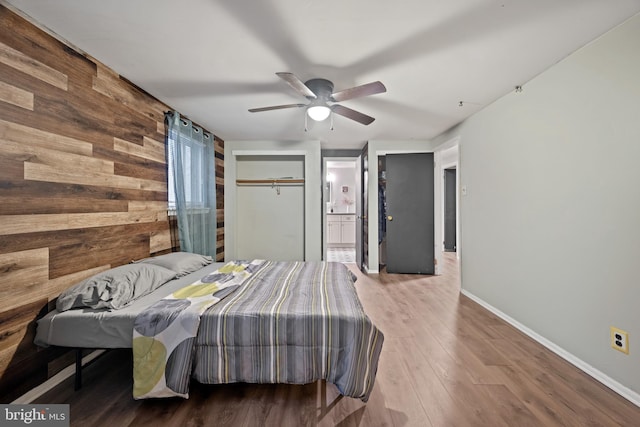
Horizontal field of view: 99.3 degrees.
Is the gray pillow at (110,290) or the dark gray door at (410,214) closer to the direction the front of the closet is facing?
the gray pillow

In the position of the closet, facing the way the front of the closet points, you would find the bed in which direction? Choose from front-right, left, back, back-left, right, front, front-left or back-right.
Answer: front

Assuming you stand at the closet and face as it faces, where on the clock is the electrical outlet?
The electrical outlet is roughly at 11 o'clock from the closet.

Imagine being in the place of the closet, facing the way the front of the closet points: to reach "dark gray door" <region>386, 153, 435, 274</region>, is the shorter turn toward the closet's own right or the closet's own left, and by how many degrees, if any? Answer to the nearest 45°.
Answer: approximately 90° to the closet's own left

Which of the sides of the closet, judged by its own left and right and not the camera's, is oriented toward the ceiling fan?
front

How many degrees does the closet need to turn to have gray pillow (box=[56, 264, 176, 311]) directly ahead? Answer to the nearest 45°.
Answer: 0° — it already faces it

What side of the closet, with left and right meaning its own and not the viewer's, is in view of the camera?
front

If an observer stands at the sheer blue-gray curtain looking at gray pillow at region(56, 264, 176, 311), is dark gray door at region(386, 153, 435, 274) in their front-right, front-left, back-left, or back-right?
back-left

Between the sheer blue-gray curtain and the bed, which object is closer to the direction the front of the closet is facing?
the bed

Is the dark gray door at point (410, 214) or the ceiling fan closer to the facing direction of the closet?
the ceiling fan

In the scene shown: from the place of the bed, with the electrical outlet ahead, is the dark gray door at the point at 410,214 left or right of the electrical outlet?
left

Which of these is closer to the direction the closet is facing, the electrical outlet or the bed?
the bed
